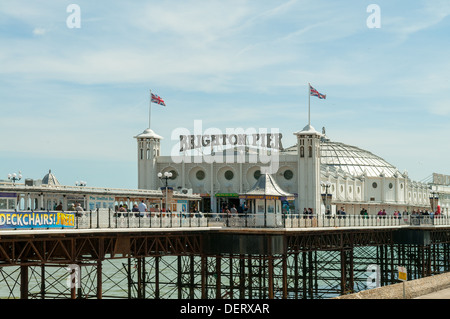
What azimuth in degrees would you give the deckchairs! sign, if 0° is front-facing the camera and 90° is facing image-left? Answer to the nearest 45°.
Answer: approximately 0°
